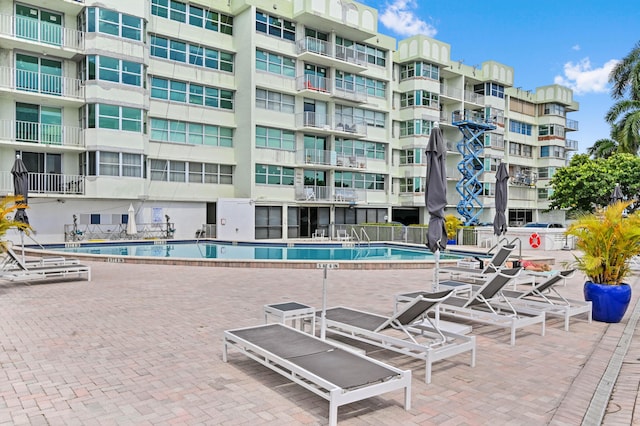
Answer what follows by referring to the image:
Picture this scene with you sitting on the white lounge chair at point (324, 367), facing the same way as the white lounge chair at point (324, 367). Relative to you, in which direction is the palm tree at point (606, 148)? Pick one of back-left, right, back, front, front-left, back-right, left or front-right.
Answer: right

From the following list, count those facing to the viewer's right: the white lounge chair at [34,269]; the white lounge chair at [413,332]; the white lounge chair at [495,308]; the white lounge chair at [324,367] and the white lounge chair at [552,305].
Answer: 1

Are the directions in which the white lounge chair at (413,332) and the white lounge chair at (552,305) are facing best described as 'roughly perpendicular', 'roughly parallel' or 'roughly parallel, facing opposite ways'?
roughly parallel

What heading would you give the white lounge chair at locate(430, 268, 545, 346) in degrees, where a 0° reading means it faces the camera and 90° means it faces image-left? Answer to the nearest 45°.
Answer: approximately 135°

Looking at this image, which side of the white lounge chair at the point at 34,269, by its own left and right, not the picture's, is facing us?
right

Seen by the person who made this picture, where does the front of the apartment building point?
facing the viewer and to the right of the viewer

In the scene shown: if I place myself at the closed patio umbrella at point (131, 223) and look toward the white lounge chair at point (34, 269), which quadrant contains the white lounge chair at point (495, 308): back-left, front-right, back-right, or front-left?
front-left

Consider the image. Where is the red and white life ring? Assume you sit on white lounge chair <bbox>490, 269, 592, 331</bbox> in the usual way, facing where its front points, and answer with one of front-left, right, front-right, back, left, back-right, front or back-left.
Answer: front-right

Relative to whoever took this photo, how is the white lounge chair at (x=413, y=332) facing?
facing away from the viewer and to the left of the viewer

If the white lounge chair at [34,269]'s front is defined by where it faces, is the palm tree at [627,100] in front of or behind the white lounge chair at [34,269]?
in front
